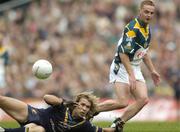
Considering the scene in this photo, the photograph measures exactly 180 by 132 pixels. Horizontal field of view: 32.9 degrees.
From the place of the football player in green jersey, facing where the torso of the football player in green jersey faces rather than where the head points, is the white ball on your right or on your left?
on your right
